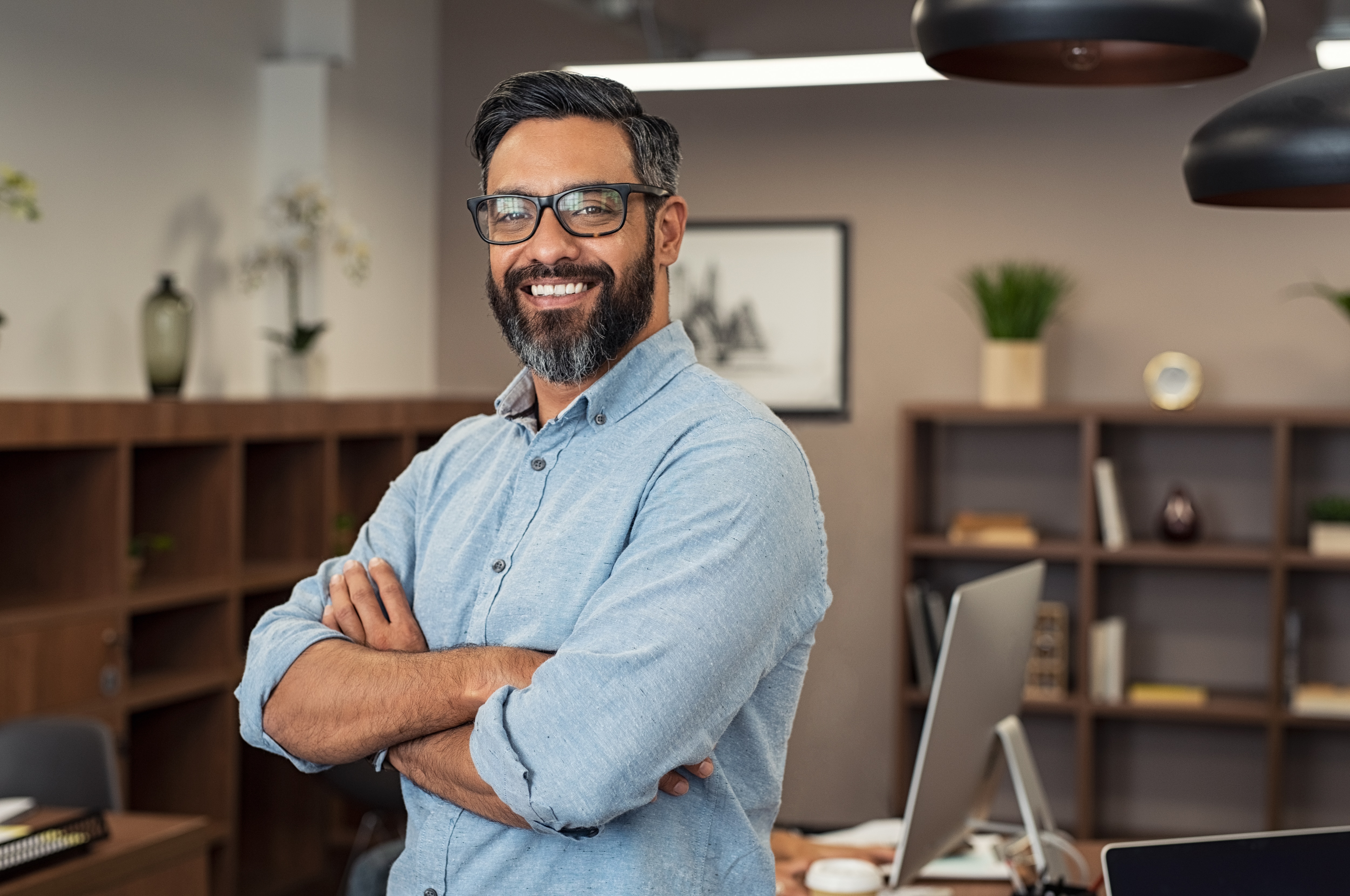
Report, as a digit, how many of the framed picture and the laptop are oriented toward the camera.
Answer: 2

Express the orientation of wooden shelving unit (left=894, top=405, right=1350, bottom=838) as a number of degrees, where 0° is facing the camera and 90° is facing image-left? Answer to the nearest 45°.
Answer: approximately 0°

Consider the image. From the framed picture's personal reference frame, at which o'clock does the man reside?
The man is roughly at 12 o'clock from the framed picture.

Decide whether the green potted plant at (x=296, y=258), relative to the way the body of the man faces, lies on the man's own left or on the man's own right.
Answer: on the man's own right

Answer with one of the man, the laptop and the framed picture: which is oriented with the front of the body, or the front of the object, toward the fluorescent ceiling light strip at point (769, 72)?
the framed picture

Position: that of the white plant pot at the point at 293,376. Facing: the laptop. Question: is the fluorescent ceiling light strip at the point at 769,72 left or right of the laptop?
left

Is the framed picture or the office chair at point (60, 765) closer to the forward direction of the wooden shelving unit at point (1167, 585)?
the office chair

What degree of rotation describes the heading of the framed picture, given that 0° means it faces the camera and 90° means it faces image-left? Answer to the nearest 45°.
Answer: approximately 0°
